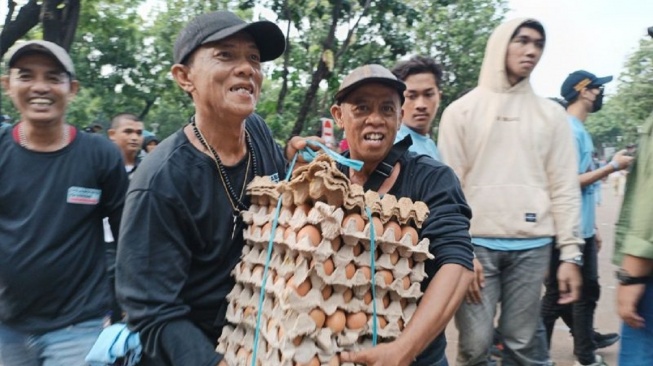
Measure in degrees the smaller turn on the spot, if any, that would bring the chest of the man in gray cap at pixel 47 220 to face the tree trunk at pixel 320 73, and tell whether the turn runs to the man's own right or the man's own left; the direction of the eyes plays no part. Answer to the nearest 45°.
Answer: approximately 135° to the man's own left

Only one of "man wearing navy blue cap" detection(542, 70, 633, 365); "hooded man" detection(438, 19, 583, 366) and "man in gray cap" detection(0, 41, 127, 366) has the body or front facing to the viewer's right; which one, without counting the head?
the man wearing navy blue cap

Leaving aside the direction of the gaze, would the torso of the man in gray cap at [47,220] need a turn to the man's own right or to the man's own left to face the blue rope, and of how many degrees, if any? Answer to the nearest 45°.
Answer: approximately 45° to the man's own left

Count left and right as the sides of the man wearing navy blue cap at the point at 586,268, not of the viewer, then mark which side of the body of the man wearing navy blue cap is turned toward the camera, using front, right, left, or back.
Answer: right

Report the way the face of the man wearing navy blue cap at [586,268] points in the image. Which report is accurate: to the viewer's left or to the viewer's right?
to the viewer's right

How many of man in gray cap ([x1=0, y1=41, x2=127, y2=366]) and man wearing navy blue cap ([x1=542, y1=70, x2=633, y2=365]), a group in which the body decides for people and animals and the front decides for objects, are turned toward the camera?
1

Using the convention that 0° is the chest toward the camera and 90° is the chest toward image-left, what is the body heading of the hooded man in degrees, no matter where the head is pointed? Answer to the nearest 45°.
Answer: approximately 0°

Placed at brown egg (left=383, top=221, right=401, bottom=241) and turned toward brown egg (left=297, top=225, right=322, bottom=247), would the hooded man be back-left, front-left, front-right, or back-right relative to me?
back-right

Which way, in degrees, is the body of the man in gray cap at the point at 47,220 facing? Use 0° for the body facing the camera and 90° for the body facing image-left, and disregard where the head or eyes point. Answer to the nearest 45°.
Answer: approximately 0°
